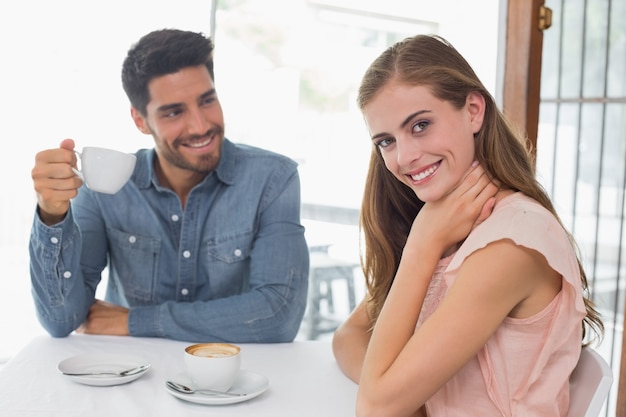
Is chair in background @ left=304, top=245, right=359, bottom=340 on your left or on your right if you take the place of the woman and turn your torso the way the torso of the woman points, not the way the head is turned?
on your right

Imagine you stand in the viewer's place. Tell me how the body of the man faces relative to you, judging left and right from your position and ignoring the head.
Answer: facing the viewer

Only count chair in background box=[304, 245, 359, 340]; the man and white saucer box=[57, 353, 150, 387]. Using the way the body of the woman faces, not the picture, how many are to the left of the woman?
0

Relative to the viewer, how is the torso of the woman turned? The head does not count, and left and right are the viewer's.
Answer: facing the viewer and to the left of the viewer

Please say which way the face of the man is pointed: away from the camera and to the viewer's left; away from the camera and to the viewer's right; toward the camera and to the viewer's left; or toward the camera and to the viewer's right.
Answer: toward the camera and to the viewer's right

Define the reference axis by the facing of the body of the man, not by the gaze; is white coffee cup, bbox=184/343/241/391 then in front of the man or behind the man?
in front

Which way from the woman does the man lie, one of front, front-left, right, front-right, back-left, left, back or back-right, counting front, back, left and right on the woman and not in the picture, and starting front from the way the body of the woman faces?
right

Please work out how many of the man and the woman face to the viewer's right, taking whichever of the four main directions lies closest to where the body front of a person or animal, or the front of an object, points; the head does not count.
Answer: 0

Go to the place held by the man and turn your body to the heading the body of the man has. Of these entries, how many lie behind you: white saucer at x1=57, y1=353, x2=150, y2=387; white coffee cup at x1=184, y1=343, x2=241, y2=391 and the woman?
0

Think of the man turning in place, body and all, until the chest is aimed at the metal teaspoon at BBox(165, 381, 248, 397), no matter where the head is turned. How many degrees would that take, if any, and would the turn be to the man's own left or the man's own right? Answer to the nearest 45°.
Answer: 0° — they already face it

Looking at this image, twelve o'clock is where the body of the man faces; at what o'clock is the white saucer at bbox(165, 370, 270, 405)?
The white saucer is roughly at 12 o'clock from the man.
